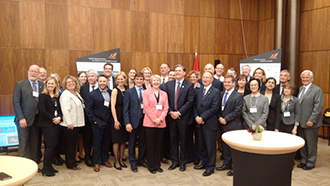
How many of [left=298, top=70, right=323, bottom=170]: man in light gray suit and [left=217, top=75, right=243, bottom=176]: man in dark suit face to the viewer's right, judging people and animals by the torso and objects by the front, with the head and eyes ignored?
0

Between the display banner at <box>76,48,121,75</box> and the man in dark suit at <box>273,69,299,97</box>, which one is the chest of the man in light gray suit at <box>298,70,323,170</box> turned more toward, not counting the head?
the display banner

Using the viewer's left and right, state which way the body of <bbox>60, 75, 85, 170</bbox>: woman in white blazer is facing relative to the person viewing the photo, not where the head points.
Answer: facing the viewer and to the right of the viewer

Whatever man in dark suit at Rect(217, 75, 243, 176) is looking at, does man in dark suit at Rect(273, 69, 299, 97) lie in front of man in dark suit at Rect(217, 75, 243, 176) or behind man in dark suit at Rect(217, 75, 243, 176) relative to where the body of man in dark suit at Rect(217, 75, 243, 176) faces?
behind

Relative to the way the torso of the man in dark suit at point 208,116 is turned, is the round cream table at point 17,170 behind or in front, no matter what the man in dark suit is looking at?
in front

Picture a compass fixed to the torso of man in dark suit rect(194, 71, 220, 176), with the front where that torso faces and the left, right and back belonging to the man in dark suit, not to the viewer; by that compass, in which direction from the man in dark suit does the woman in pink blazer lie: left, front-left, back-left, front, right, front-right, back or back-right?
front-right

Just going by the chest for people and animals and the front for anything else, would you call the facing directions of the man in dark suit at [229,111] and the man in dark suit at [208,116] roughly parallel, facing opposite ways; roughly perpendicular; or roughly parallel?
roughly parallel

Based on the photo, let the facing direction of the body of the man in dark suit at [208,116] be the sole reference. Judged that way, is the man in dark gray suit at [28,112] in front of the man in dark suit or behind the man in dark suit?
in front

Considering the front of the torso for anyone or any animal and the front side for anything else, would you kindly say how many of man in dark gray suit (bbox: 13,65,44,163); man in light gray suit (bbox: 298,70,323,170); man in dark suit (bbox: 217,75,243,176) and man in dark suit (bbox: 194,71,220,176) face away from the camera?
0

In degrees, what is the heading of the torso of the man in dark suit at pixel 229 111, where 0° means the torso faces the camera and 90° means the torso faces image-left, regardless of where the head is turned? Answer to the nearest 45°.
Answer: approximately 45°

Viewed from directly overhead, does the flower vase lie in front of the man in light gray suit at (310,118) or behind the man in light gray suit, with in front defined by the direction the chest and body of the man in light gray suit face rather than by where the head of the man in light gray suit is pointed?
in front

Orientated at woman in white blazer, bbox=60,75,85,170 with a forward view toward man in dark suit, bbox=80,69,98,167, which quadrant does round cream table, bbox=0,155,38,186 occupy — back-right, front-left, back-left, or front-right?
back-right

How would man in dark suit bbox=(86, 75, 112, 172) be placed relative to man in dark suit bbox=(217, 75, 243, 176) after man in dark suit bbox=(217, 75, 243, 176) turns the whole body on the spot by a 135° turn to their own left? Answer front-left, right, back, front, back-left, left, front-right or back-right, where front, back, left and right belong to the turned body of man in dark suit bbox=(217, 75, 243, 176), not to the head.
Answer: back
